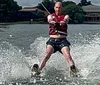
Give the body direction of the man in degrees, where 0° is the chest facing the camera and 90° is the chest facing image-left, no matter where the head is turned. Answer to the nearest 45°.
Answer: approximately 0°
